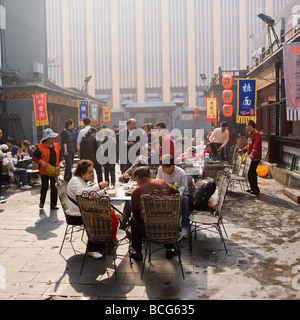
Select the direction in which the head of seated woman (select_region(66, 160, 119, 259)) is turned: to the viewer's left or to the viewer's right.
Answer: to the viewer's right

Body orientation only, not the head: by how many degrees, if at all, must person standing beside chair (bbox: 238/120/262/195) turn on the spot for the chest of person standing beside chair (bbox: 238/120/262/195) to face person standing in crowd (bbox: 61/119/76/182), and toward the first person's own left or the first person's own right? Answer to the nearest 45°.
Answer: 0° — they already face them

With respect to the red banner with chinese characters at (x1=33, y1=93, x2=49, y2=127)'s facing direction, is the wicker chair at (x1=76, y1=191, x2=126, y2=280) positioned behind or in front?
in front

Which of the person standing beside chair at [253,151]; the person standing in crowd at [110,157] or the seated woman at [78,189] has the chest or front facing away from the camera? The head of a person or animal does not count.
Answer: the person standing in crowd at [110,157]

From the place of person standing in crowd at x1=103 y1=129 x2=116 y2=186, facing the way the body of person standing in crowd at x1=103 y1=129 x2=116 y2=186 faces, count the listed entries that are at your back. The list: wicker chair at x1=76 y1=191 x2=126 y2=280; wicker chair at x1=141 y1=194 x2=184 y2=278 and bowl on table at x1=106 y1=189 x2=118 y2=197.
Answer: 3

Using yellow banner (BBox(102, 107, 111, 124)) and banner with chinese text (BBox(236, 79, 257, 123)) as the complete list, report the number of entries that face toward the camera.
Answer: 2

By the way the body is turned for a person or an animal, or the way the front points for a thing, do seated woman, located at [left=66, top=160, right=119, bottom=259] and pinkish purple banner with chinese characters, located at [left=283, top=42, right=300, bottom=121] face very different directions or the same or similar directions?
very different directions

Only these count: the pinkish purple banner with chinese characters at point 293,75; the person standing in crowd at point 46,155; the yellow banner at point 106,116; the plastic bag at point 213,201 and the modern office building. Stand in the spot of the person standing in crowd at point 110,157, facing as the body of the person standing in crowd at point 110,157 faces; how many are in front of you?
2

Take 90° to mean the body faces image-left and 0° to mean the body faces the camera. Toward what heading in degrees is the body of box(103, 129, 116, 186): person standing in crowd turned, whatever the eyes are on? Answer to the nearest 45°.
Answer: approximately 180°

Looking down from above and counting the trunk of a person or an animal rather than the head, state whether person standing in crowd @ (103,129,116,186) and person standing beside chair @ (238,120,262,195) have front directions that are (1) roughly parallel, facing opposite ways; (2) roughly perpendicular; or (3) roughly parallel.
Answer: roughly perpendicular

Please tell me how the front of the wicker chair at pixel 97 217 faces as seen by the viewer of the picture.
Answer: facing away from the viewer and to the right of the viewer

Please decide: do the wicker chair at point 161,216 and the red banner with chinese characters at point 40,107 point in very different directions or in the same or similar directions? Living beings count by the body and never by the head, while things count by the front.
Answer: very different directions
